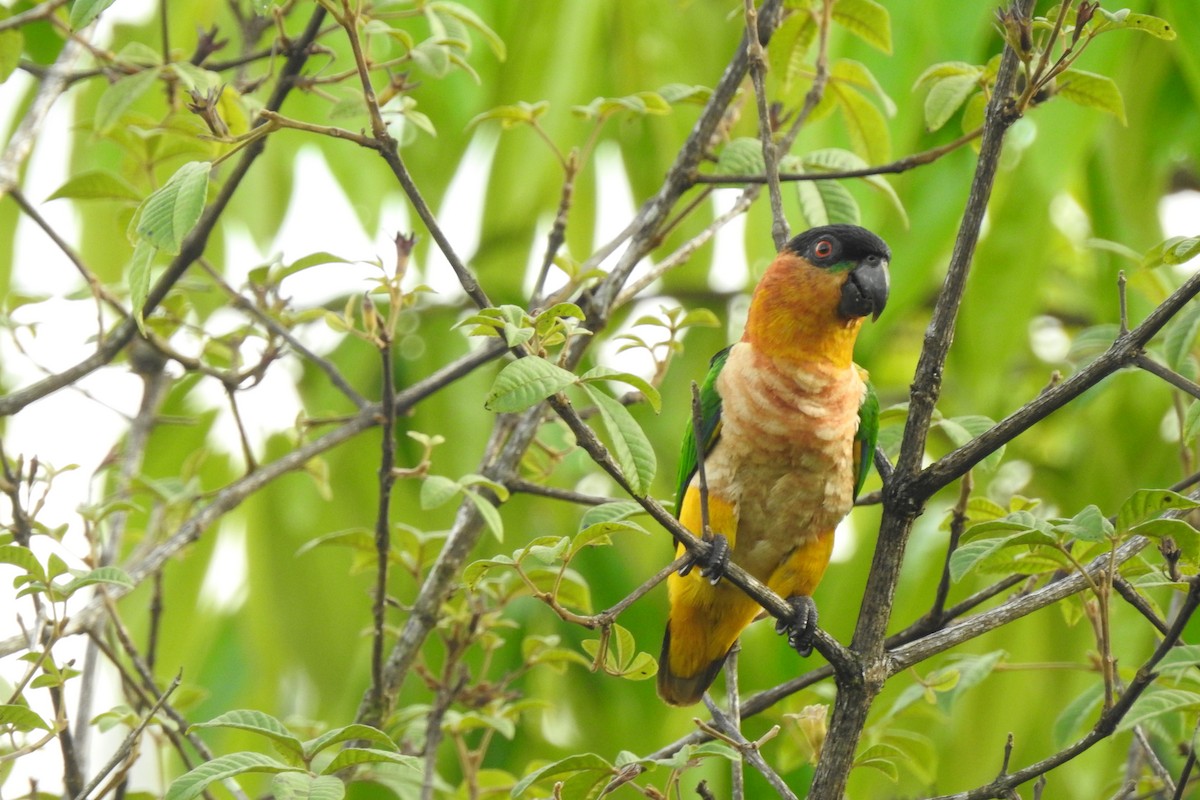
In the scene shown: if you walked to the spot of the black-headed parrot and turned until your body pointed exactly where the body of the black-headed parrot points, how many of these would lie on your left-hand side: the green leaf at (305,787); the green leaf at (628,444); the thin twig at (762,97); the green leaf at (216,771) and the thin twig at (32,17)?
0

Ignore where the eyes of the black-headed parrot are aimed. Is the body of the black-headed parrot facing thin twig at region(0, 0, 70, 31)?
no

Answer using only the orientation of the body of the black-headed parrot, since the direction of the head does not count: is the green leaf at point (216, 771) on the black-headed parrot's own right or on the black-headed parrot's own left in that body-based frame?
on the black-headed parrot's own right

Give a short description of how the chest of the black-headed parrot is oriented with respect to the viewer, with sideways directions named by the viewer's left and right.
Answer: facing the viewer and to the right of the viewer

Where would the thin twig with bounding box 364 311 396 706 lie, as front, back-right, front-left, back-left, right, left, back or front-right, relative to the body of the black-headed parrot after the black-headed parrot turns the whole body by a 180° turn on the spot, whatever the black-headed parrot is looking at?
left

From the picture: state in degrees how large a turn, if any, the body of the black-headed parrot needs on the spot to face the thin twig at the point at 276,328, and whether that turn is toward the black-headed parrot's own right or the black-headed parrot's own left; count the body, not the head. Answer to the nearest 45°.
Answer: approximately 135° to the black-headed parrot's own right

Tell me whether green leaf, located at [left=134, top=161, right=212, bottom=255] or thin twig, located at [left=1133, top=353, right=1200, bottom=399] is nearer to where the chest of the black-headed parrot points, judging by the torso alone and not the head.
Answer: the thin twig

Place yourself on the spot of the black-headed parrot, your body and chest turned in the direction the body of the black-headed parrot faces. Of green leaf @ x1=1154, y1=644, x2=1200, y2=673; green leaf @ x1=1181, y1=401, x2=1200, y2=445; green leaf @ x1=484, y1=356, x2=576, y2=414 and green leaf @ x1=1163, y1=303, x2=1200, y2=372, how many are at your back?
0

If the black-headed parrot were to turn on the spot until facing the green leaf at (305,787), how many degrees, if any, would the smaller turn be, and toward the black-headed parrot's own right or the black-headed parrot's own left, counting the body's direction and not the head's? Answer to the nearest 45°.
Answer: approximately 90° to the black-headed parrot's own right

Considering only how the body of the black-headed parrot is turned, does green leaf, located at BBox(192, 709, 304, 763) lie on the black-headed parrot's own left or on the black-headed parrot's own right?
on the black-headed parrot's own right

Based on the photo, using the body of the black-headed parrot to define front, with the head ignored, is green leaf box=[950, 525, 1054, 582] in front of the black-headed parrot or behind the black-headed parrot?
in front

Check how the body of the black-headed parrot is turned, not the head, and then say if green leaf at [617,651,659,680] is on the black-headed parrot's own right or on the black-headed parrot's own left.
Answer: on the black-headed parrot's own right

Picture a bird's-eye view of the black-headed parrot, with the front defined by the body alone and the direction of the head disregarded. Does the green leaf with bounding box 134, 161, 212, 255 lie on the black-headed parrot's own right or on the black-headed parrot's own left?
on the black-headed parrot's own right
